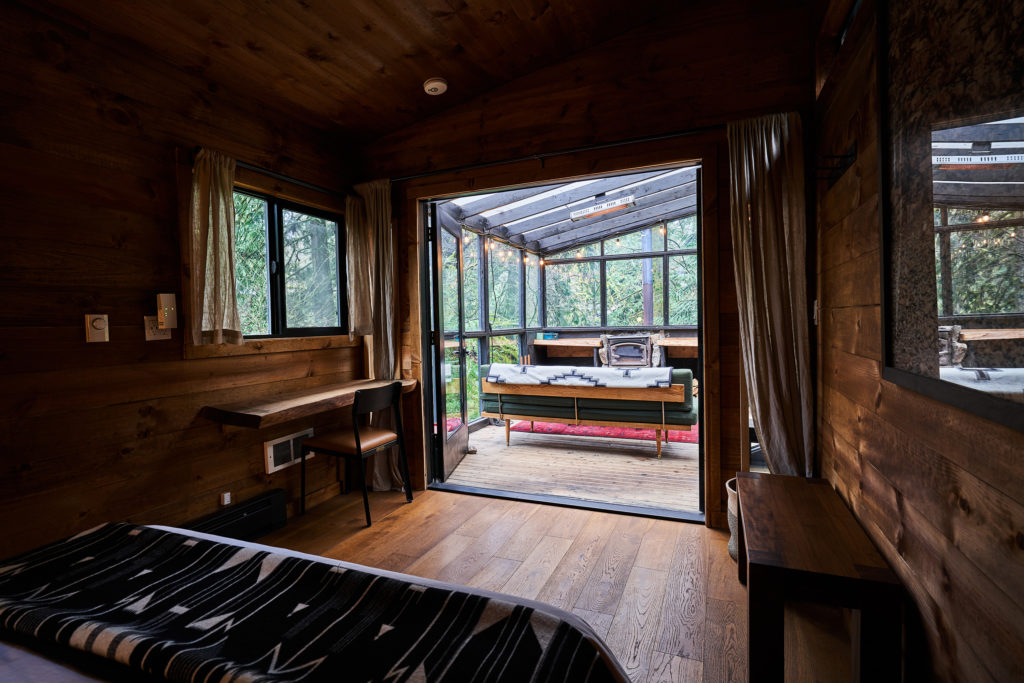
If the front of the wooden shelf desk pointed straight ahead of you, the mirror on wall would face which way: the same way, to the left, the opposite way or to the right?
the opposite way

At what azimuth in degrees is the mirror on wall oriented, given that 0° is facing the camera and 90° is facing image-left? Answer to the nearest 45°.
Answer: approximately 45°

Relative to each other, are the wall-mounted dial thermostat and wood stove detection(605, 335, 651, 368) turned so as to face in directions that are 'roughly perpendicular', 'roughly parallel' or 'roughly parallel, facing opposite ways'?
roughly perpendicular

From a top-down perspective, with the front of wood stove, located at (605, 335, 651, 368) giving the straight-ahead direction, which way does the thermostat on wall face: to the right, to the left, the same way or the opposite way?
to the left
